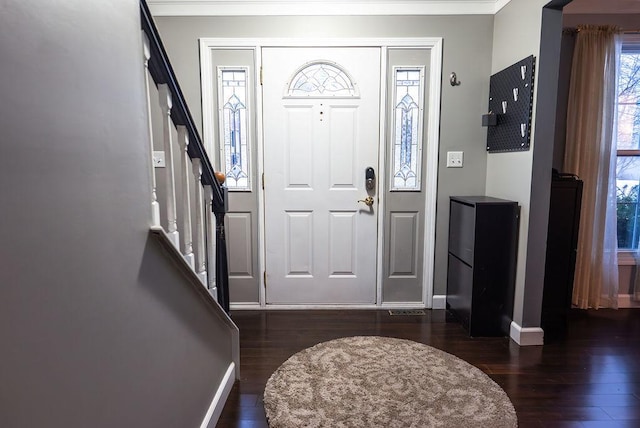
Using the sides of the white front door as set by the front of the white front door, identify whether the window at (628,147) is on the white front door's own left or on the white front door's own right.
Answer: on the white front door's own left

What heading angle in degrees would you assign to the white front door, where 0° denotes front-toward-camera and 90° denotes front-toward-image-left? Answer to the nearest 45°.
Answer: approximately 0°

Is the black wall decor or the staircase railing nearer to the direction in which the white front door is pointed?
the staircase railing

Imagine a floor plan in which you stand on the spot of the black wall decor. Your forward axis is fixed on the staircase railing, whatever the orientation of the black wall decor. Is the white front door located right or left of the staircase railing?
right

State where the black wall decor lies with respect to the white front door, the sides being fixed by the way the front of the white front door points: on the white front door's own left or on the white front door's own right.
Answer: on the white front door's own left

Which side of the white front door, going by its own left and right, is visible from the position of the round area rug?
front

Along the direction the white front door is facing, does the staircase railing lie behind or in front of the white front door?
in front

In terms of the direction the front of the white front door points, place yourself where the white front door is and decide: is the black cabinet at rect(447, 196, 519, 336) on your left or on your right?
on your left

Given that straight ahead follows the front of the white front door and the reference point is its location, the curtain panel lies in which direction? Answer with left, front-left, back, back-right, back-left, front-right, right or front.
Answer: left
